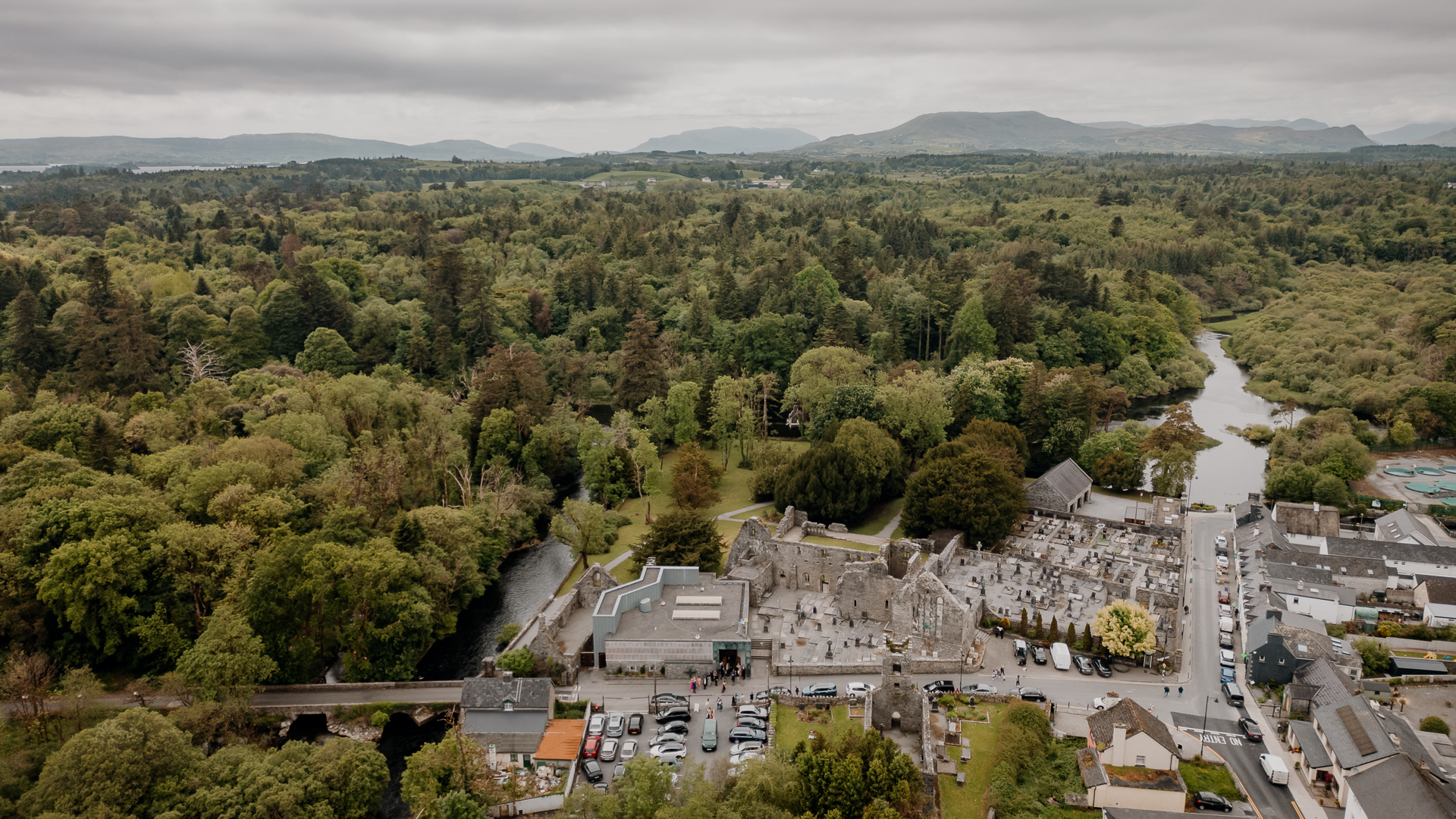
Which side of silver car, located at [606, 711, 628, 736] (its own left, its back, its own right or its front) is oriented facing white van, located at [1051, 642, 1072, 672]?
right

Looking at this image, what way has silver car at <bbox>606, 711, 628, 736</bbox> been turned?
away from the camera

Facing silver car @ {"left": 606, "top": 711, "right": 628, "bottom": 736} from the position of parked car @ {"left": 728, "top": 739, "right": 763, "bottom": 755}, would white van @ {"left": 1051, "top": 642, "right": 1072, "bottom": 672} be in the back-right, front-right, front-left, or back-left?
back-right

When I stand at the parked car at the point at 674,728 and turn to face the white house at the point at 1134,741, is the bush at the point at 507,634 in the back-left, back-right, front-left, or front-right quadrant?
back-left

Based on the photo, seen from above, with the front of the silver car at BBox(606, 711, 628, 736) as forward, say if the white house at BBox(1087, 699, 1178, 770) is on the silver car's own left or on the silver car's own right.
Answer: on the silver car's own right

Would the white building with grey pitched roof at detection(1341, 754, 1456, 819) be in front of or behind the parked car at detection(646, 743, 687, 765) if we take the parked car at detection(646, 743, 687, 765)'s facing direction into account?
behind

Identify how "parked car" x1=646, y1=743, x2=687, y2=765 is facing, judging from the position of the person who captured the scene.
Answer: facing to the left of the viewer

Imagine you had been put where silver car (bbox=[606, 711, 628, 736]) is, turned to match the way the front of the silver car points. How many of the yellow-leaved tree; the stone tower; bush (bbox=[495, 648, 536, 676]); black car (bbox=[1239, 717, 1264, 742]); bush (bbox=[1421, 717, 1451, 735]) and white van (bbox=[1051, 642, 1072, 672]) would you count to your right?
5

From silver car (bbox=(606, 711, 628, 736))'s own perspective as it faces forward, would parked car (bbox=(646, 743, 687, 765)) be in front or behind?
behind

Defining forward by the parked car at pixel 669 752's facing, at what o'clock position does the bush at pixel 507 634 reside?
The bush is roughly at 2 o'clock from the parked car.

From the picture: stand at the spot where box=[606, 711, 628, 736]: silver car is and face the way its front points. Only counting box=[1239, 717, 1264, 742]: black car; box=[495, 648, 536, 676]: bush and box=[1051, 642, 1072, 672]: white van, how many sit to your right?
2

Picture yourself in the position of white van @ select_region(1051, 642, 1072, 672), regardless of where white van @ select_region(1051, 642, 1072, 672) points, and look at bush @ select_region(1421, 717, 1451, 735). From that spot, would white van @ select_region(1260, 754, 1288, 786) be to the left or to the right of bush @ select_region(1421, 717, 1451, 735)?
right
